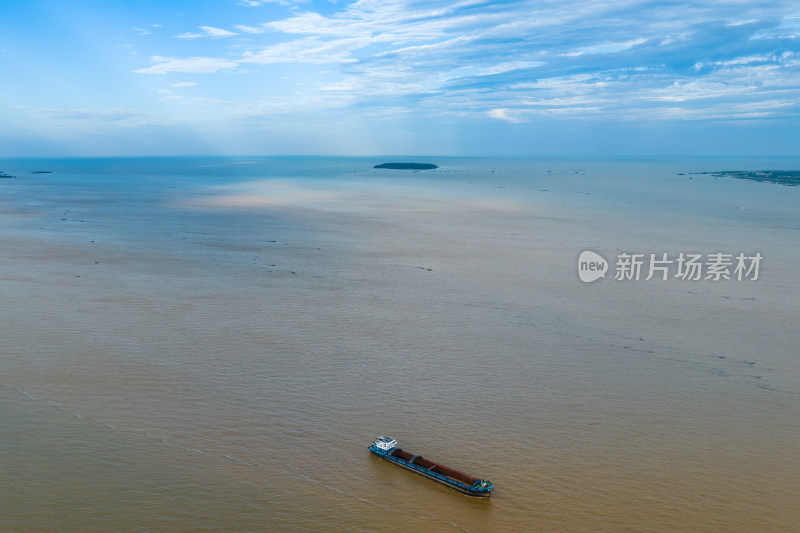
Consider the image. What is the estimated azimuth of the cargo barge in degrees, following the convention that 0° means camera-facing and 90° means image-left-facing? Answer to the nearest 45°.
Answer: approximately 315°
